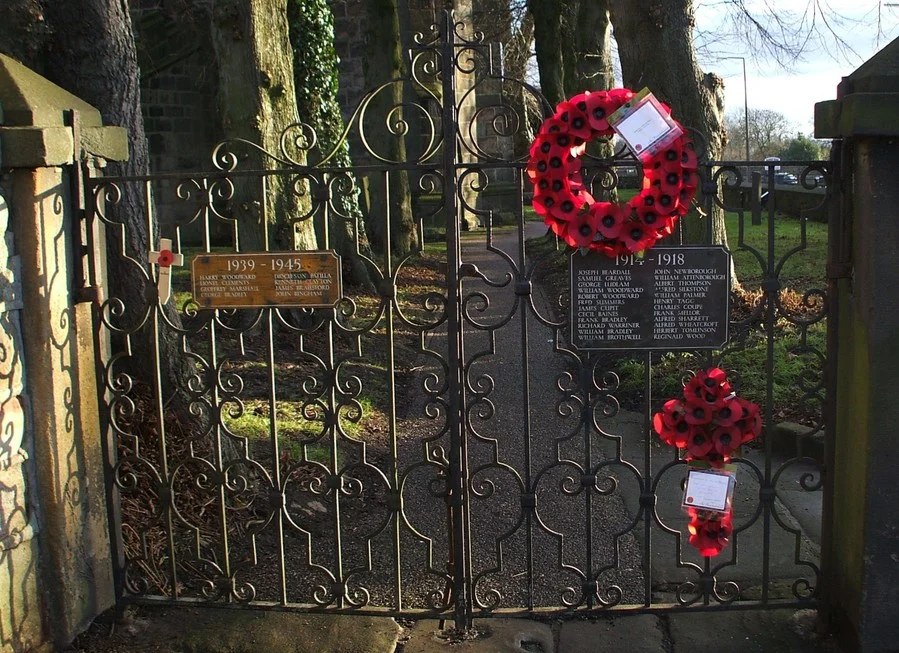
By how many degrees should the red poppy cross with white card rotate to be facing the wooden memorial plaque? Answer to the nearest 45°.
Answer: approximately 90° to its right

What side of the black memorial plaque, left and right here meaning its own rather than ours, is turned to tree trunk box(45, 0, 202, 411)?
right

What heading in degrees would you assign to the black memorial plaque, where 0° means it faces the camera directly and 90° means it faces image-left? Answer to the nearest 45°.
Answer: approximately 0°

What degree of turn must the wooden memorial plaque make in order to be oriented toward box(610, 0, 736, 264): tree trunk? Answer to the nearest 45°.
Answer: approximately 135° to its left

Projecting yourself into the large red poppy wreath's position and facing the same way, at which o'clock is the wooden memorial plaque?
The wooden memorial plaque is roughly at 3 o'clock from the large red poppy wreath.

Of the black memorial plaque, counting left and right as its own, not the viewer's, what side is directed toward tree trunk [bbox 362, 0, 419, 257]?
back

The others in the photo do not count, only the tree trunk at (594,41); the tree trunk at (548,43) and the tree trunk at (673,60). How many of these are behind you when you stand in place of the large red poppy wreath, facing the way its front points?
3

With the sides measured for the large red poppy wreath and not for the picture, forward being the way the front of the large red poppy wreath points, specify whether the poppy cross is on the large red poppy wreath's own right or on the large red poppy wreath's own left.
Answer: on the large red poppy wreath's own right

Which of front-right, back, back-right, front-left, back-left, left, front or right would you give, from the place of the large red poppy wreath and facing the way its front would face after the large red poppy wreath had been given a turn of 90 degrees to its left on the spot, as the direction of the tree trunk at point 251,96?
back-left

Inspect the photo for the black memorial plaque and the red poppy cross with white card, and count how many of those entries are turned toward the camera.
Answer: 2

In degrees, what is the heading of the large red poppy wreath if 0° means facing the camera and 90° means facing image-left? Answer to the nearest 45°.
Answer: approximately 0°

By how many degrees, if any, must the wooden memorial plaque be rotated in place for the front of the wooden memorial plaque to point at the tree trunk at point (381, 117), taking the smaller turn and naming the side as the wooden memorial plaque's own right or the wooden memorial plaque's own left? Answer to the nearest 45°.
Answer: approximately 180°
